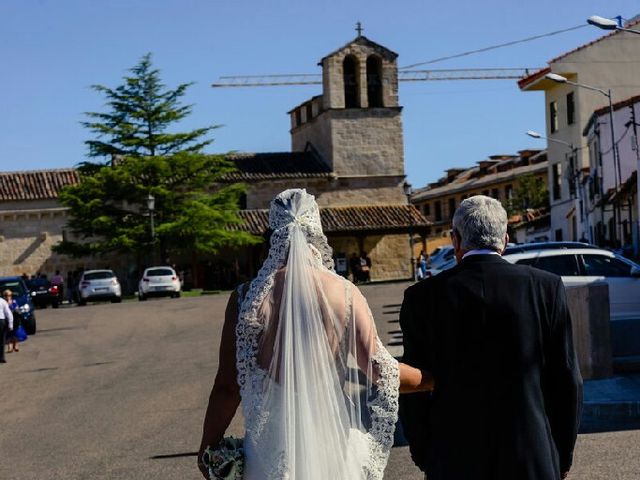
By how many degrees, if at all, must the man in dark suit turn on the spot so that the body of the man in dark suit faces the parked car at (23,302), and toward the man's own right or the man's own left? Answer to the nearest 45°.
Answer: approximately 45° to the man's own left

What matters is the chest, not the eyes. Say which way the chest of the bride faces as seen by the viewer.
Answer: away from the camera

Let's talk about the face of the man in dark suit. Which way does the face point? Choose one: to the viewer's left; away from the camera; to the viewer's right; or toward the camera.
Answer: away from the camera

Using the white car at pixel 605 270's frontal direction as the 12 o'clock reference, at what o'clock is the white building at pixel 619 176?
The white building is roughly at 9 o'clock from the white car.

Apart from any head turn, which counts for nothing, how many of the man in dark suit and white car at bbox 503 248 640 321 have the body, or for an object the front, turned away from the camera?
1

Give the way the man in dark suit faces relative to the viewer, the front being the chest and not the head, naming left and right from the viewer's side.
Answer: facing away from the viewer

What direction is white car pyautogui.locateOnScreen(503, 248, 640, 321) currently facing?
to the viewer's right

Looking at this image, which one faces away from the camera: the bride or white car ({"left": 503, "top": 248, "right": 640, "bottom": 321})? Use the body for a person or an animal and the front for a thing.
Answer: the bride

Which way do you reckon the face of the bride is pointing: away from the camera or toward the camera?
away from the camera

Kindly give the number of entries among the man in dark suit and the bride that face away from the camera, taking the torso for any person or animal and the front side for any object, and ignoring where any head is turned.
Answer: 2
